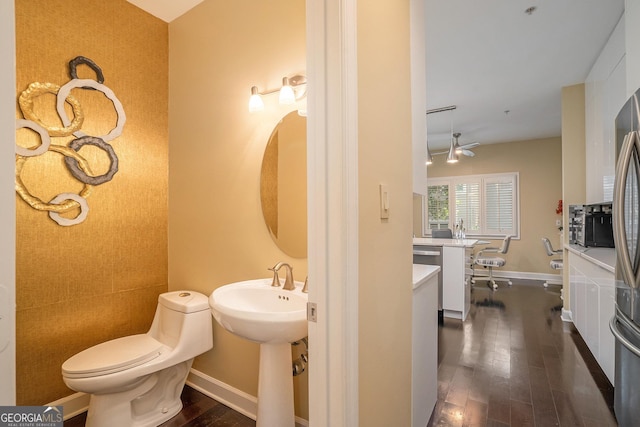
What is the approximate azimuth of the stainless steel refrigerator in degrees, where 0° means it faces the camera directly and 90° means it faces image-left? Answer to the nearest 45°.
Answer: approximately 90°

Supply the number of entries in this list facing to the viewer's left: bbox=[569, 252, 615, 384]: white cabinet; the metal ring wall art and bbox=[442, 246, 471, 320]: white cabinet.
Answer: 1

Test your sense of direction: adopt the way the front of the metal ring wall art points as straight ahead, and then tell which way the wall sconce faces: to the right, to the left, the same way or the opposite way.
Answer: to the right

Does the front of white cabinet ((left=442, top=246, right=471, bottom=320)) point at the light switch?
yes

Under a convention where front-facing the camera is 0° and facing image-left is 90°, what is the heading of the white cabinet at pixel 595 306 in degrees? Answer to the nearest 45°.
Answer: approximately 90°

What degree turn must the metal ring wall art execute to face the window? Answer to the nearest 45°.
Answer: approximately 90° to its left

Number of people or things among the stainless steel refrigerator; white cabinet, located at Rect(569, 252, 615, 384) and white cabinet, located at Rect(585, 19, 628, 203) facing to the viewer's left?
3

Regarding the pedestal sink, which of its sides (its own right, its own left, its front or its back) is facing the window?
back

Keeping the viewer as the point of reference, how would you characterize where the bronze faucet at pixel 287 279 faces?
facing the viewer and to the left of the viewer

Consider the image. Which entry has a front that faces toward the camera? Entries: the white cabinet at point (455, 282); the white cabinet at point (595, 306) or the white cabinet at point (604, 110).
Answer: the white cabinet at point (455, 282)

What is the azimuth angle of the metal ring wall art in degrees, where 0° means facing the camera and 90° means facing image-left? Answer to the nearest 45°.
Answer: approximately 0°

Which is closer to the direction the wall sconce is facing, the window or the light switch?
the light switch
